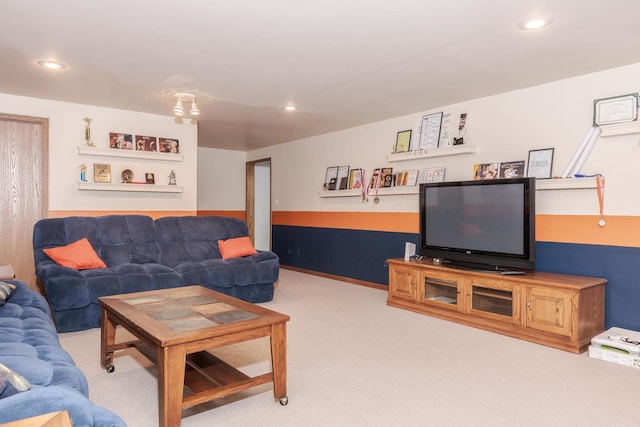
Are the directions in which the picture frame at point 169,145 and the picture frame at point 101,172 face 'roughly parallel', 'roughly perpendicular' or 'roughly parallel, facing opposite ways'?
roughly parallel

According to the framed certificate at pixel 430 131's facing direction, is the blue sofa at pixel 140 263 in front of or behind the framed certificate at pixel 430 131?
in front

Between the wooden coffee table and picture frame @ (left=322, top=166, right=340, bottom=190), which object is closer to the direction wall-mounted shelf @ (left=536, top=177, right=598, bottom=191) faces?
the wooden coffee table

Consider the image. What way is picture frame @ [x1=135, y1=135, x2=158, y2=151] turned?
toward the camera

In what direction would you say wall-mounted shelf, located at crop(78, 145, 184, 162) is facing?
toward the camera

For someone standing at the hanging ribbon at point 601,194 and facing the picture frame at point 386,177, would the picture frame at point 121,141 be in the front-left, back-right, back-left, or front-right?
front-left

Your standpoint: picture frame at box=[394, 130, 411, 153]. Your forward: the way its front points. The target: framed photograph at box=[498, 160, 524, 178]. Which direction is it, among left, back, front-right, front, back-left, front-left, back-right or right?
left

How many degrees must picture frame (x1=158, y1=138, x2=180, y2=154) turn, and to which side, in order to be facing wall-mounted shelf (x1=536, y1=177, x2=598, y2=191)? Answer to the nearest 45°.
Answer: approximately 45° to its left

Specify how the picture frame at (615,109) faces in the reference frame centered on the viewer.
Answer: facing the viewer and to the left of the viewer

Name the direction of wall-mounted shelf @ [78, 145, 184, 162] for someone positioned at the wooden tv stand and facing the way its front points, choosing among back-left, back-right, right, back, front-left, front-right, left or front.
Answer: front-right

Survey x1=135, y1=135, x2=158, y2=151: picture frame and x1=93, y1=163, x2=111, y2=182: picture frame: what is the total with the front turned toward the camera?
2

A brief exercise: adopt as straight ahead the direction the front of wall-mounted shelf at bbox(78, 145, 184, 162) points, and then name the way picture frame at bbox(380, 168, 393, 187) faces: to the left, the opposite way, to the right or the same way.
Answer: to the right

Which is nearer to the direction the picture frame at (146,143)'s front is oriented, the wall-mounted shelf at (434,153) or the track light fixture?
the track light fixture

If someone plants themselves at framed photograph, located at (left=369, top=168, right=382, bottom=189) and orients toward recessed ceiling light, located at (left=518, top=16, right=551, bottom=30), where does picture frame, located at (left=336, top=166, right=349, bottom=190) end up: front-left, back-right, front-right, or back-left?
back-right
